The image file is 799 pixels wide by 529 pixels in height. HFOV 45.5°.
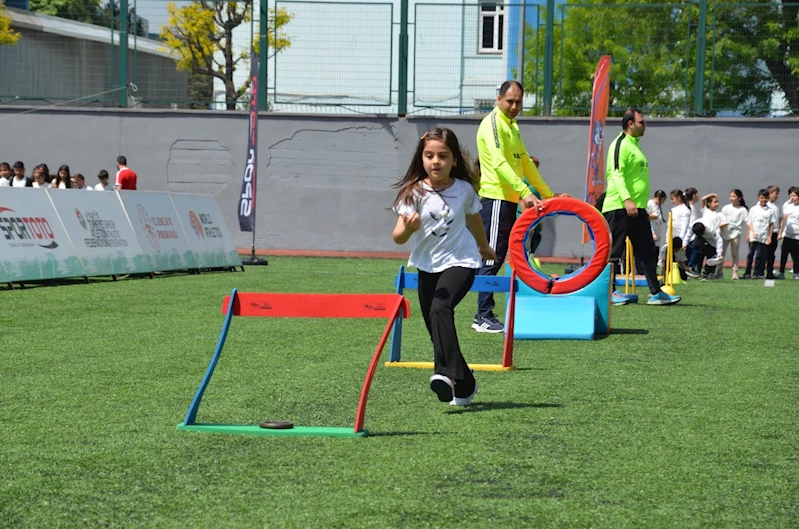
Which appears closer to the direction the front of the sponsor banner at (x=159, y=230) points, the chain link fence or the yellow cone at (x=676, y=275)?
the yellow cone

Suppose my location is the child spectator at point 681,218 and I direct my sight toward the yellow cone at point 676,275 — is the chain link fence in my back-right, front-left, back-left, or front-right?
back-right

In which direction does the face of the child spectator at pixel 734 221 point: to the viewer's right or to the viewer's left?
to the viewer's left
